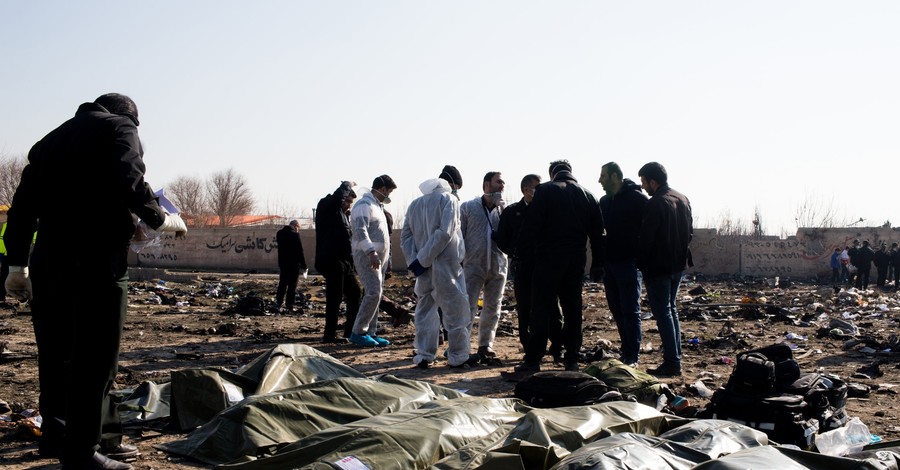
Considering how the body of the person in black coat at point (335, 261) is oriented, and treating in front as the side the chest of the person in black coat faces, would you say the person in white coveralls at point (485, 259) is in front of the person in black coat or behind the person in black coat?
in front

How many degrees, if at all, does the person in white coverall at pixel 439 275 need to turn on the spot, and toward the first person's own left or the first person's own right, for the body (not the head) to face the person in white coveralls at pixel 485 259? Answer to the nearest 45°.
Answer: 0° — they already face them

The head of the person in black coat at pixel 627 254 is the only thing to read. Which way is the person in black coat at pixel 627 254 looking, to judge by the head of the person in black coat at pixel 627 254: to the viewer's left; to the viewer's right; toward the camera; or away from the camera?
to the viewer's left

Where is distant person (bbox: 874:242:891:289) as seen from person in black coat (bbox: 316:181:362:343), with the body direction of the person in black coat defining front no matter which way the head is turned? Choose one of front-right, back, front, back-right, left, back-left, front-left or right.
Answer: front-left

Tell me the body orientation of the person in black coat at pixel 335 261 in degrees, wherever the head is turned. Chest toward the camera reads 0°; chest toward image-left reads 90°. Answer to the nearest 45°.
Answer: approximately 270°

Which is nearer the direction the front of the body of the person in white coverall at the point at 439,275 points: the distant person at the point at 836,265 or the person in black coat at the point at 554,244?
the distant person

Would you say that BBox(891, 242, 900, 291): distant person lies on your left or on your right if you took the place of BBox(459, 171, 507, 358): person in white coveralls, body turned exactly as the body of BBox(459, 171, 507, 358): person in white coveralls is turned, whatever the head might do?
on your left

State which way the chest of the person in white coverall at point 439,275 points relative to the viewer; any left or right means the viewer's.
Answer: facing away from the viewer and to the right of the viewer

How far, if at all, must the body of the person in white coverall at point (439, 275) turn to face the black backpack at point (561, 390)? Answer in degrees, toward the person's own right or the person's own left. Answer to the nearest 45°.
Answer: approximately 135° to the person's own right
